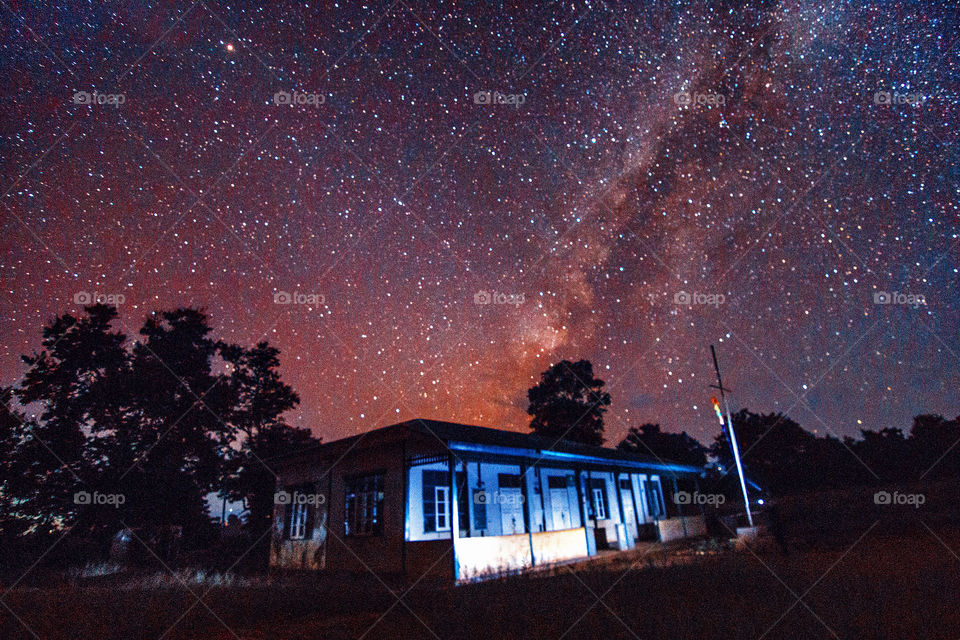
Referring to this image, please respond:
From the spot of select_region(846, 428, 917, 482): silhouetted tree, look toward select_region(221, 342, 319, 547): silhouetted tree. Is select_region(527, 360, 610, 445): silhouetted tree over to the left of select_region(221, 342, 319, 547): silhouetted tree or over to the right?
right

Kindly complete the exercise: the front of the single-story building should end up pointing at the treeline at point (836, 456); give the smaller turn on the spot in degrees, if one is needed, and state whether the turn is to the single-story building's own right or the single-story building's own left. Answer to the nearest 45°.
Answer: approximately 90° to the single-story building's own left

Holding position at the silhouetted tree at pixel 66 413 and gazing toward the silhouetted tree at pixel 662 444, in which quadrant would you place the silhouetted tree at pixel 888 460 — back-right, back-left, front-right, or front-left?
front-right

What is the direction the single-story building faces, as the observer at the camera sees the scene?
facing the viewer and to the right of the viewer

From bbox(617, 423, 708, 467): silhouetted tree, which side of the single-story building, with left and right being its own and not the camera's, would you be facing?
left

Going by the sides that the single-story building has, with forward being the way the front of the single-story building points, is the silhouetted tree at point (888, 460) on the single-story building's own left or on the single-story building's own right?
on the single-story building's own left

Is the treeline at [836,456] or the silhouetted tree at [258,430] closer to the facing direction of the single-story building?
the treeline

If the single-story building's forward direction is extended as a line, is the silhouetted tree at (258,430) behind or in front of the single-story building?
behind

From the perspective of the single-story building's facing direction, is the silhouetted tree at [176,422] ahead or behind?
behind

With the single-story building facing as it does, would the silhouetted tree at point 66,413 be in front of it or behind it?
behind

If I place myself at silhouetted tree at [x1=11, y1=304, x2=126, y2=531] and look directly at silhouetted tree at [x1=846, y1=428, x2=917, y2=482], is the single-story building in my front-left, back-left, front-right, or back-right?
front-right

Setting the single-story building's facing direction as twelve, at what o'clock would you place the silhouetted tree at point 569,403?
The silhouetted tree is roughly at 8 o'clock from the single-story building.
